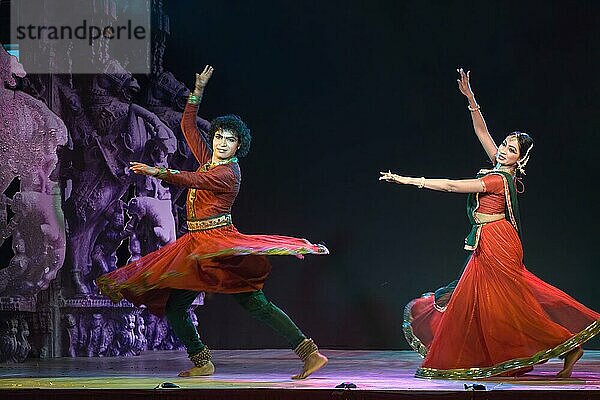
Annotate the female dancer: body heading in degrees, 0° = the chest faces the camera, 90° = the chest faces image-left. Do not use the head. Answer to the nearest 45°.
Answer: approximately 90°

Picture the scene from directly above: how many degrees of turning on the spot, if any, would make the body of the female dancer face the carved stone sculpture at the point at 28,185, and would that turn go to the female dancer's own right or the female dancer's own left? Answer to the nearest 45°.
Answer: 0° — they already face it
